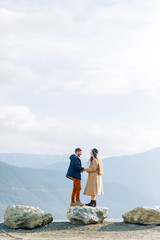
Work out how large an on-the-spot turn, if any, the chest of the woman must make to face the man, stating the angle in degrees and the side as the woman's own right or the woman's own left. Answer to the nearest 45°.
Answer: approximately 45° to the woman's own left

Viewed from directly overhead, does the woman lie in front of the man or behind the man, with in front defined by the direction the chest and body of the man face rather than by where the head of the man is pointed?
in front

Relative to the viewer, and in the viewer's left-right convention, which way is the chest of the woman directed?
facing to the left of the viewer

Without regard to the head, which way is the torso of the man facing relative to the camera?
to the viewer's right

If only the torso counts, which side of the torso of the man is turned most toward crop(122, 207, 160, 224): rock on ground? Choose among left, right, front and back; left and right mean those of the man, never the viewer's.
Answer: front

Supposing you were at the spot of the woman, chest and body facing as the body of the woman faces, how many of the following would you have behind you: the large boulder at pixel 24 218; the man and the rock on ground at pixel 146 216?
1

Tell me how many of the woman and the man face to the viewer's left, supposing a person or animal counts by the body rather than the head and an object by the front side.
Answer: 1

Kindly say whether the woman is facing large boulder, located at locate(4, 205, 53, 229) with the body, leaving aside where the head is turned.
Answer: yes

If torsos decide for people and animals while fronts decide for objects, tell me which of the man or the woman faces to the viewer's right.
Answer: the man

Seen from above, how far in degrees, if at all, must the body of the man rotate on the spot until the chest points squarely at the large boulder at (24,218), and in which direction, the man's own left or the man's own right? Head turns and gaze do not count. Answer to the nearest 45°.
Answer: approximately 180°

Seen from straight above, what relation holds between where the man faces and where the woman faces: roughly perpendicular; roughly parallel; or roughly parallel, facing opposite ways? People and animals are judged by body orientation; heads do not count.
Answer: roughly parallel, facing opposite ways

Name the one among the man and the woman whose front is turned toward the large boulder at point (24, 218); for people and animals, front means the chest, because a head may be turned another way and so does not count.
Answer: the woman
